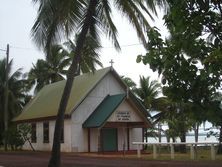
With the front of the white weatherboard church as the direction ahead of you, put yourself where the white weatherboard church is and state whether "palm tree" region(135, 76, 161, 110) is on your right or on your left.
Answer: on your left

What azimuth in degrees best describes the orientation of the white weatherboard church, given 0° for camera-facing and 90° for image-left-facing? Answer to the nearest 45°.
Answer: approximately 315°

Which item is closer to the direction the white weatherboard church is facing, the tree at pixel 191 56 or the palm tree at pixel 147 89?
the tree
